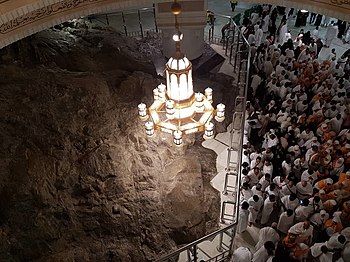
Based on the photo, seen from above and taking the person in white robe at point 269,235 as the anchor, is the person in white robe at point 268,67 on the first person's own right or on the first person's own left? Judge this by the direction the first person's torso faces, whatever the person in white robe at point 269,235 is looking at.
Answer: on the first person's own left

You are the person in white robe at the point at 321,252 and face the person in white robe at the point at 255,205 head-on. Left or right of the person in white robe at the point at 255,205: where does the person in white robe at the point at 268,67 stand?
right

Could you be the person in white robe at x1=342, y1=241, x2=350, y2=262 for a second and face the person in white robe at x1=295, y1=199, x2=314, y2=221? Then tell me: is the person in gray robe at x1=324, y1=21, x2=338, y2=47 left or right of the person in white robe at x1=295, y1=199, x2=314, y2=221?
right

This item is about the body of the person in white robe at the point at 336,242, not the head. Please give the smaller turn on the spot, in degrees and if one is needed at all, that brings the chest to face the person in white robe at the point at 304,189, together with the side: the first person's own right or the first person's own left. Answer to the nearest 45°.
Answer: approximately 90° to the first person's own left

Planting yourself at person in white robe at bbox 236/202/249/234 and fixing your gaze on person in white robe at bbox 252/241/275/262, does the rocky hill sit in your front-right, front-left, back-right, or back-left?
back-right

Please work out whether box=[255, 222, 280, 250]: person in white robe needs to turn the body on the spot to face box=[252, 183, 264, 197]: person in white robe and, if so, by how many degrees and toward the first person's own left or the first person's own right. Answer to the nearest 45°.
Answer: approximately 45° to the first person's own left
